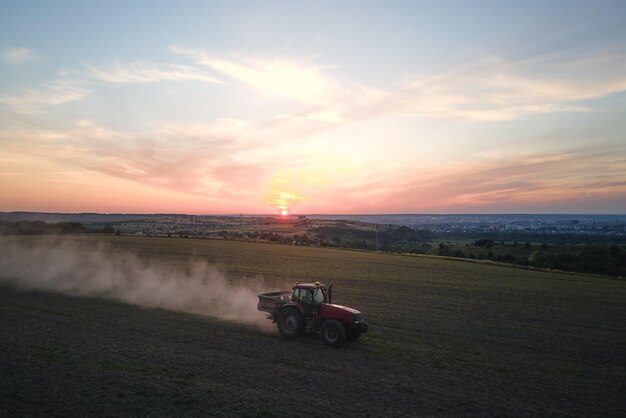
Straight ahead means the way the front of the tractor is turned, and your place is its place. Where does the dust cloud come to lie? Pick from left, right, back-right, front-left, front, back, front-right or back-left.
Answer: back

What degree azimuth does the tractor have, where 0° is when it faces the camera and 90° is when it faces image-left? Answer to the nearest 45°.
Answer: approximately 315°
